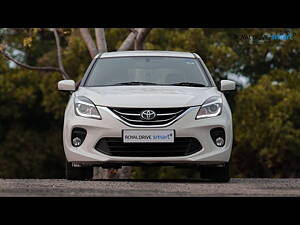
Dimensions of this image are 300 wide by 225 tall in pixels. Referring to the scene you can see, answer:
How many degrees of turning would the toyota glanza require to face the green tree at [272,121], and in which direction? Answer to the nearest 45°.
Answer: approximately 180°

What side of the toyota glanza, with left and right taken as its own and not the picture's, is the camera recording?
front

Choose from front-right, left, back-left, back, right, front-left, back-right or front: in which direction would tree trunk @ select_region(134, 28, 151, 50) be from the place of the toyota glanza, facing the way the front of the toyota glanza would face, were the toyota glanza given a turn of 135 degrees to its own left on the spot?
front-left

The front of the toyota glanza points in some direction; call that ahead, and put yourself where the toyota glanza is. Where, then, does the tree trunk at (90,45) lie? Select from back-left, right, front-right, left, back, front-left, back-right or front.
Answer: back
